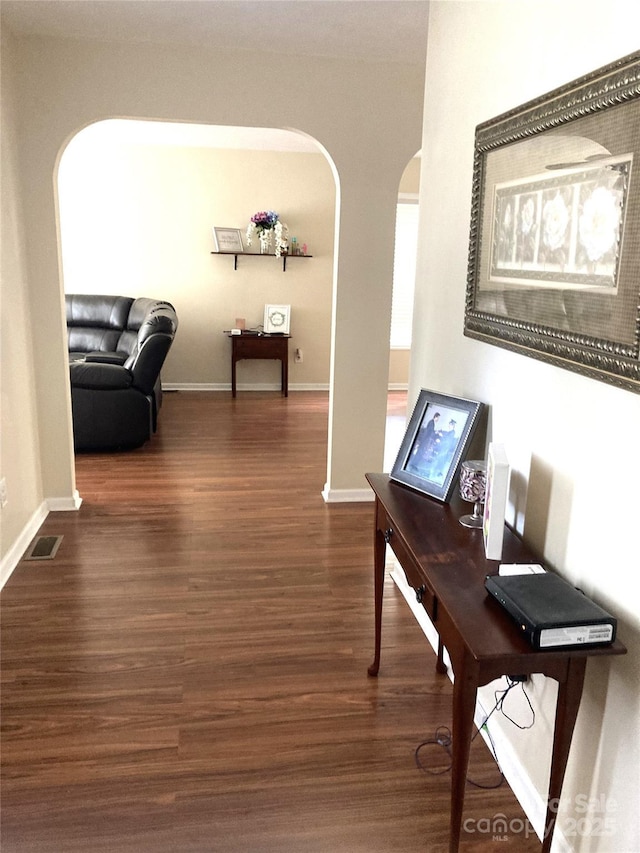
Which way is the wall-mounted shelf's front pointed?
toward the camera

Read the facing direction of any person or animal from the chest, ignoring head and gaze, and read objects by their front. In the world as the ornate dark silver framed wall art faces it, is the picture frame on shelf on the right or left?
on its right

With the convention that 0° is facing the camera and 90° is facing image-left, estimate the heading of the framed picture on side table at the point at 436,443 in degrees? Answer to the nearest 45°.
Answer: approximately 45°

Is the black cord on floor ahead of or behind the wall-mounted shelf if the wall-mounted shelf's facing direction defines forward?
ahead

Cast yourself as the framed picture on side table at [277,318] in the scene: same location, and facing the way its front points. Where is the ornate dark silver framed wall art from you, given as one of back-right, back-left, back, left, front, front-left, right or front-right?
front
